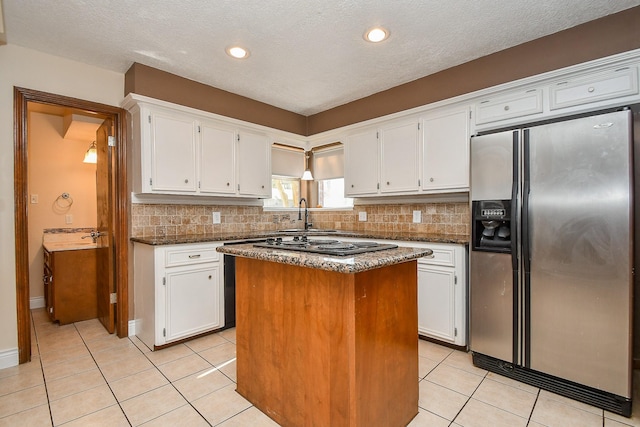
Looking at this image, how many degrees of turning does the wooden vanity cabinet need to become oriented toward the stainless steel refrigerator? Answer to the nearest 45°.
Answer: approximately 135° to its left

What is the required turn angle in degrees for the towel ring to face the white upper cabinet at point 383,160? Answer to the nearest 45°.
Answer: approximately 45° to its left

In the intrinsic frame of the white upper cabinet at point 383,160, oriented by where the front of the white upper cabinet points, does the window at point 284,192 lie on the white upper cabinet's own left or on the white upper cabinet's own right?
on the white upper cabinet's own right

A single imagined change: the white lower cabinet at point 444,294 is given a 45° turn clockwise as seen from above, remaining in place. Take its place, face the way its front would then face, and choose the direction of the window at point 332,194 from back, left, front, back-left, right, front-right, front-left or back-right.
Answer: front-right

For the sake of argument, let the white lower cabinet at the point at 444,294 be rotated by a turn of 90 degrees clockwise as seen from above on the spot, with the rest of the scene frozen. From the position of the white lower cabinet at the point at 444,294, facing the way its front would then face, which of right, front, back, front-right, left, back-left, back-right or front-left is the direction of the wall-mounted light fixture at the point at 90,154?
front-left

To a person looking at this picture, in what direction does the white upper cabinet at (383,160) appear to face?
facing the viewer and to the left of the viewer

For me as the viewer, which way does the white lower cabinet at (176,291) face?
facing the viewer and to the right of the viewer

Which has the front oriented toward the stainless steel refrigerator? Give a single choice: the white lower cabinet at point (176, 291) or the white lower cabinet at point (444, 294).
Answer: the white lower cabinet at point (176, 291)
